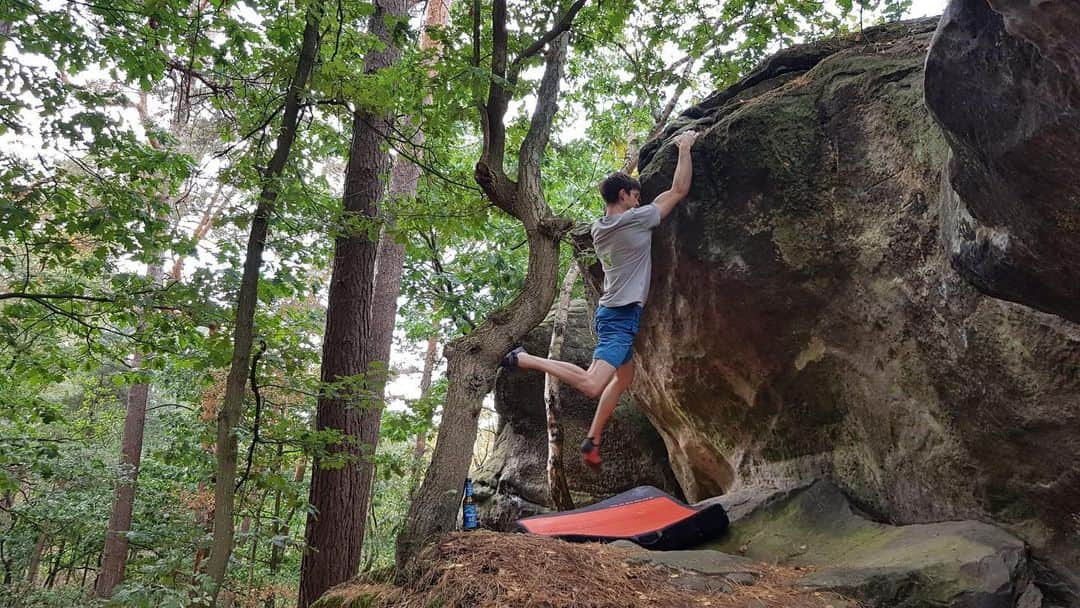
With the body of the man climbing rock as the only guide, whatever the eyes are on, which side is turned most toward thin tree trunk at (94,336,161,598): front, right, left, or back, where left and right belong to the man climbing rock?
left

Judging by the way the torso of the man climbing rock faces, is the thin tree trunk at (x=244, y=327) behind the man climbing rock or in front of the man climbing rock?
behind

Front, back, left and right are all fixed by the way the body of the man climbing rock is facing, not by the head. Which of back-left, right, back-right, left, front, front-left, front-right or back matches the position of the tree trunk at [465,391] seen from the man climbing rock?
back

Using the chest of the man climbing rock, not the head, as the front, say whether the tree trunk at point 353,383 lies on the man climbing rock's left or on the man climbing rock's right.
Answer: on the man climbing rock's left

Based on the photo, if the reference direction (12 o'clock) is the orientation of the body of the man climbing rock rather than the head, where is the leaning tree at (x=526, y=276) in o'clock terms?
The leaning tree is roughly at 6 o'clock from the man climbing rock.

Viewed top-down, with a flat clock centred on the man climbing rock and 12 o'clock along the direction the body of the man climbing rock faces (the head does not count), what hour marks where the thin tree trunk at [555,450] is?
The thin tree trunk is roughly at 10 o'clock from the man climbing rock.

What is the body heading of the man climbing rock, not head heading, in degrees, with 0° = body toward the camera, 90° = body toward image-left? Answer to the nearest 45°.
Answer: approximately 225°

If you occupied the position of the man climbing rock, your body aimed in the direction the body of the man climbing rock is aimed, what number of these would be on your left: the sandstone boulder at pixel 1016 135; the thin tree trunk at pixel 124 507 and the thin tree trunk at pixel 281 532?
2

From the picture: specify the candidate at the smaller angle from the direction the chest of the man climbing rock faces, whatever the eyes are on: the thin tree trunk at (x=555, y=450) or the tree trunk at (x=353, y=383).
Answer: the thin tree trunk
